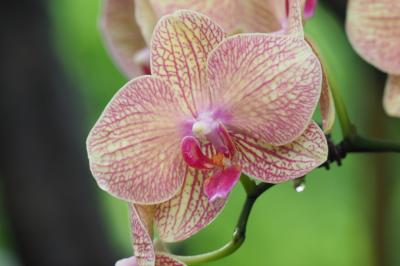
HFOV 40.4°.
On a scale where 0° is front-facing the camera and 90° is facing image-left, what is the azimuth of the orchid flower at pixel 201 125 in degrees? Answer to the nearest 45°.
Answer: approximately 0°
